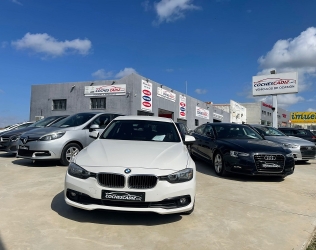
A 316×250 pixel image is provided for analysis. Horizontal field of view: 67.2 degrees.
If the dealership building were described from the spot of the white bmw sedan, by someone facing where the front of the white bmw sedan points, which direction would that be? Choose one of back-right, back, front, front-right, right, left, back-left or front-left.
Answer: back

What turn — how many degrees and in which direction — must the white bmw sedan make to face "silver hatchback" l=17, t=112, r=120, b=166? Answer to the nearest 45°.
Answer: approximately 135° to its right

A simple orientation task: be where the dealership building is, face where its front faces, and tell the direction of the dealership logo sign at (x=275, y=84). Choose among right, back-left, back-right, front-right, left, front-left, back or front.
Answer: front-left

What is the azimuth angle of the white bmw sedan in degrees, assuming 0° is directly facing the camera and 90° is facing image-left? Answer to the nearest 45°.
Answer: approximately 0°

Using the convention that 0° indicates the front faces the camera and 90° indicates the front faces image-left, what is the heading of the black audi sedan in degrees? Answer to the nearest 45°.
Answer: approximately 315°

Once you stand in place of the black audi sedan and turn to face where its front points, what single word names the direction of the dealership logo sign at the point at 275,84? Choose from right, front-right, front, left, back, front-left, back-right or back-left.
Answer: back-left

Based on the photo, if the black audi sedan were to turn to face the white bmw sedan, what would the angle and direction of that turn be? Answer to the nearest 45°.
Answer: approximately 45° to its right

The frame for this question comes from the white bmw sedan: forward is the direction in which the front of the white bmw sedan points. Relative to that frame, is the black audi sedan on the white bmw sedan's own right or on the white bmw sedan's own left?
on the white bmw sedan's own left

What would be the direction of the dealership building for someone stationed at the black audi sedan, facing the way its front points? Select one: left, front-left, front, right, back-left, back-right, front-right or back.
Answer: back
